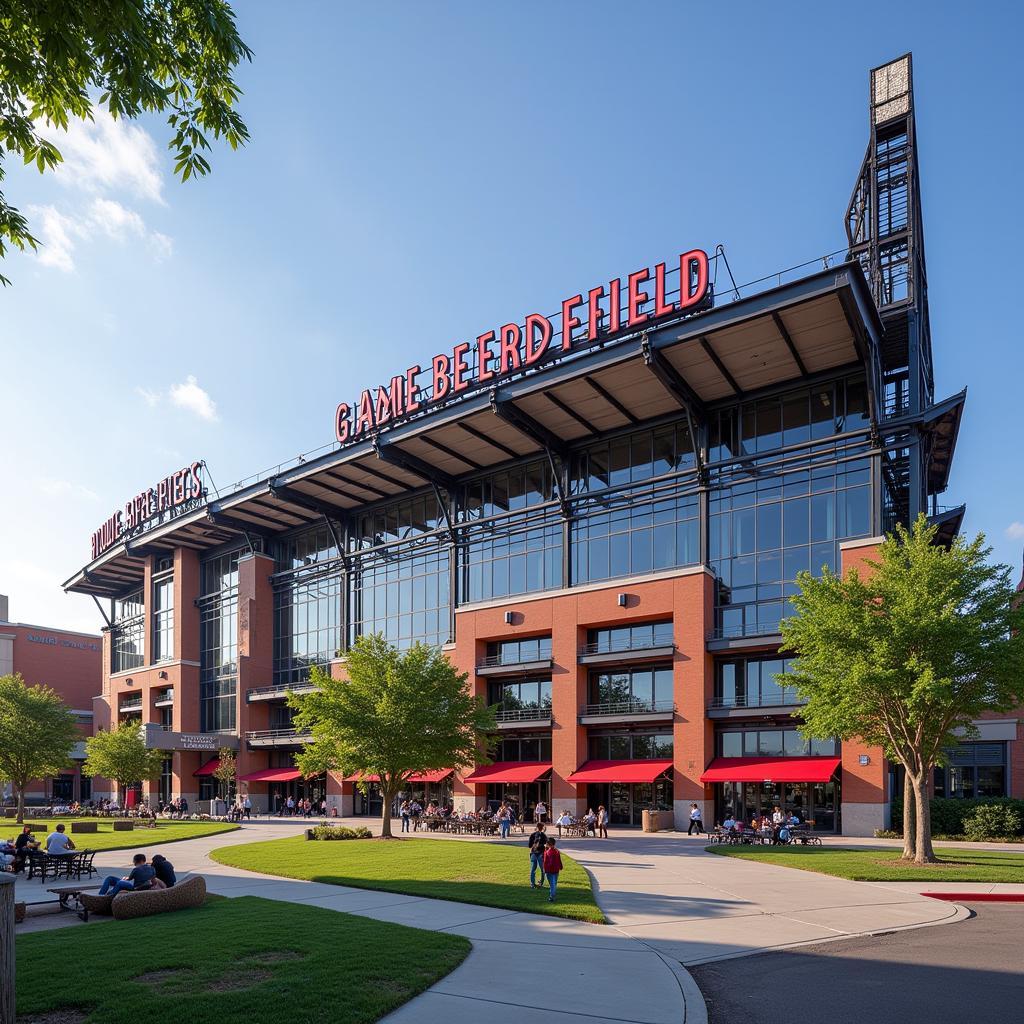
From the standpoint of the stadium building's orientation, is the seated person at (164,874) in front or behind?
in front

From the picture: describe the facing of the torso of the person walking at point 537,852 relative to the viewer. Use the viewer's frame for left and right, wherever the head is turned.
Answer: facing away from the viewer

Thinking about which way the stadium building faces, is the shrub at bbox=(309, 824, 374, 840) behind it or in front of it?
in front

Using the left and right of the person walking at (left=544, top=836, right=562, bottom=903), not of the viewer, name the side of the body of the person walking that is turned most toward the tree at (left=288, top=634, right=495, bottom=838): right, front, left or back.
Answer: front

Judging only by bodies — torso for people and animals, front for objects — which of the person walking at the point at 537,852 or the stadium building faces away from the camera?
the person walking

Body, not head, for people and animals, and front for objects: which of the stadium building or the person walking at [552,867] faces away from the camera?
the person walking

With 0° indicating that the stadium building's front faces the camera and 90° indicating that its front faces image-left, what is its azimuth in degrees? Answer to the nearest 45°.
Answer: approximately 45°

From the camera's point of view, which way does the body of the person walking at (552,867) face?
away from the camera

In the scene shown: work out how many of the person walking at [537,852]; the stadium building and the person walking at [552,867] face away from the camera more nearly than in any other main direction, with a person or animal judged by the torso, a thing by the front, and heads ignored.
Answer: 2
